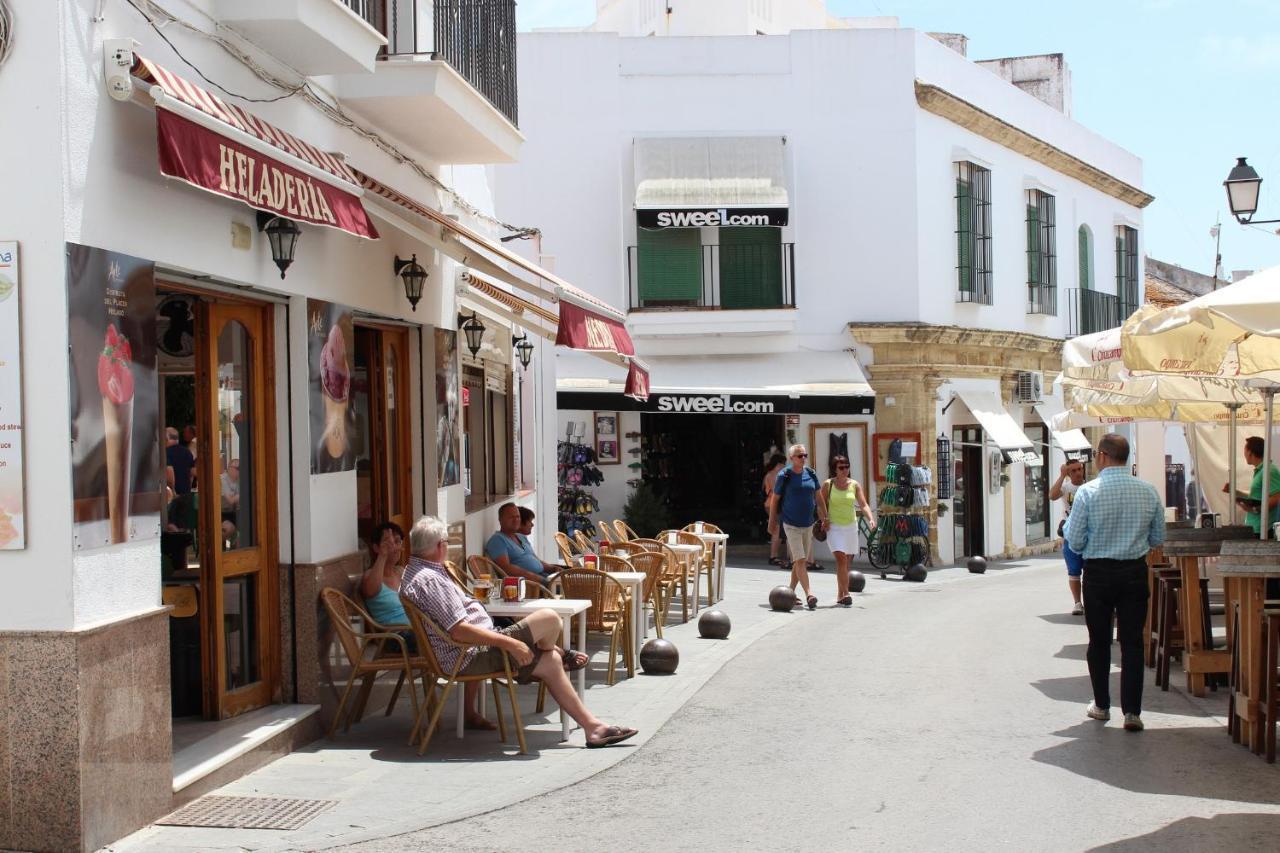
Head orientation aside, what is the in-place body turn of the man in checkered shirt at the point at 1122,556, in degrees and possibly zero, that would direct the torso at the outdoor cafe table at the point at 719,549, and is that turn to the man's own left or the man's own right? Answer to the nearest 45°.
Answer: approximately 45° to the man's own left

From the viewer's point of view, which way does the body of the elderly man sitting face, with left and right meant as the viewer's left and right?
facing to the right of the viewer

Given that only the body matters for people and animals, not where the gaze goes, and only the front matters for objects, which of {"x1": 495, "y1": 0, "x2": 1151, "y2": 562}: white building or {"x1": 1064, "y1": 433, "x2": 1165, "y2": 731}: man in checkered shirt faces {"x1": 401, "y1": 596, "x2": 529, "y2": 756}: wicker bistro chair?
the white building

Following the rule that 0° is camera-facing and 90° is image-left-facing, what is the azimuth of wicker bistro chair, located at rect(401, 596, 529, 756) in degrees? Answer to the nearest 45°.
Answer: approximately 270°

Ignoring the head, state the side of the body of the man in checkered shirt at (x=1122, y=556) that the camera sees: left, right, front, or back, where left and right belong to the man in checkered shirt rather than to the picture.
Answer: back

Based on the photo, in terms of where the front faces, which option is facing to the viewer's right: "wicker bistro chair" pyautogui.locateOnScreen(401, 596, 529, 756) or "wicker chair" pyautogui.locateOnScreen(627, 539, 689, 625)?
the wicker bistro chair

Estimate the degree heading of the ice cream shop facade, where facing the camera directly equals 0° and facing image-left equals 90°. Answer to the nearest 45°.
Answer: approximately 315°

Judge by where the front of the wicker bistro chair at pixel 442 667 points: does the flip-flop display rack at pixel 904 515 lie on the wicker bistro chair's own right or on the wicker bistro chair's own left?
on the wicker bistro chair's own left
